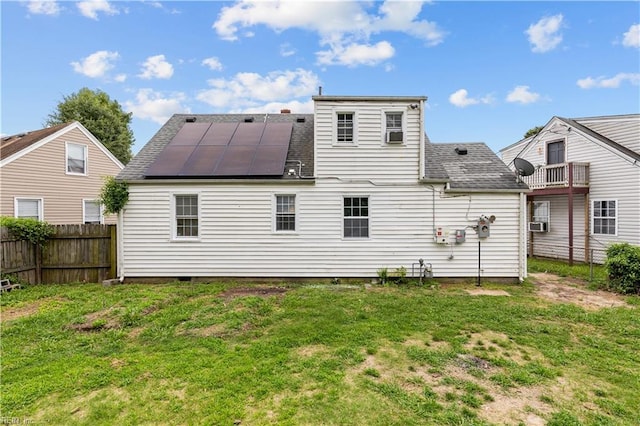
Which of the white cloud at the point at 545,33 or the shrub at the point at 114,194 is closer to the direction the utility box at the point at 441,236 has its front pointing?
the shrub

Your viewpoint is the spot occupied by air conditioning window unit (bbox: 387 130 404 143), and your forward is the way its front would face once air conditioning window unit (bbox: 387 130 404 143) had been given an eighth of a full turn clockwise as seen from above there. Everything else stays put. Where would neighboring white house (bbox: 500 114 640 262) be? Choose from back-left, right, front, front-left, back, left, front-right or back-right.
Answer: back

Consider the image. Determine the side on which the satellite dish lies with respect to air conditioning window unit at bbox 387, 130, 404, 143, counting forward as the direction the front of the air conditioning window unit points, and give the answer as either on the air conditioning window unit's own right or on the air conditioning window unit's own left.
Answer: on the air conditioning window unit's own left

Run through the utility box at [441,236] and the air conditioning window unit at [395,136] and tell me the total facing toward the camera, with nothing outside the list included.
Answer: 2

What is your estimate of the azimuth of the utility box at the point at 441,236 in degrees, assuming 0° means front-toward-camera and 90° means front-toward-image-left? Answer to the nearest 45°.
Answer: approximately 0°

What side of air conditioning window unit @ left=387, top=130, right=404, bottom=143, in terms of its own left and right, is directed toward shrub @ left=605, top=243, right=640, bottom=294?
left
